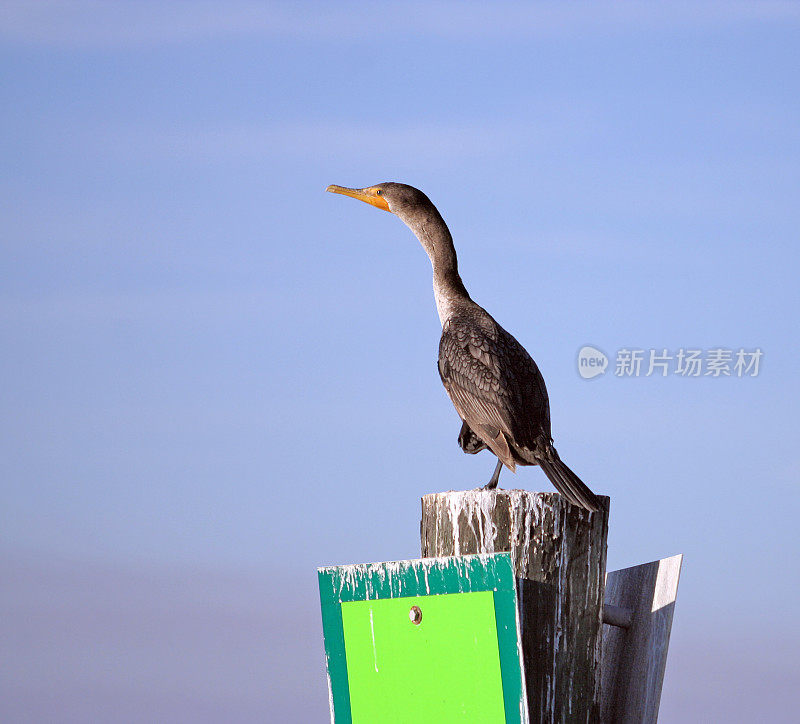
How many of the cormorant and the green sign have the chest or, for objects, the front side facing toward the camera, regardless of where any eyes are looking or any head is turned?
1

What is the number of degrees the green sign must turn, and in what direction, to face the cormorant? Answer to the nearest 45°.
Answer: approximately 180°

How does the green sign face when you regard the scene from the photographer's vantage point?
facing the viewer

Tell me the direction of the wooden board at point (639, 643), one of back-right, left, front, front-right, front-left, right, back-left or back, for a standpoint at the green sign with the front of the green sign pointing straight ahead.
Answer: back-left

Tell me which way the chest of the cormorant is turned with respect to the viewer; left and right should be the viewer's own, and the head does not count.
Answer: facing away from the viewer and to the left of the viewer
